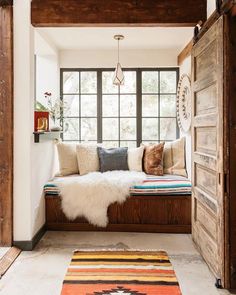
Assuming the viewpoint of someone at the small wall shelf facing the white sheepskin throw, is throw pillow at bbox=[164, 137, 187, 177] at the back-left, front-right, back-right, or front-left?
front-left

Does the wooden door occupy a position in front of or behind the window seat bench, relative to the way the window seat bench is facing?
in front

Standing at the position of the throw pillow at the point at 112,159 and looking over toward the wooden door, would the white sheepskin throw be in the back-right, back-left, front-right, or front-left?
front-right

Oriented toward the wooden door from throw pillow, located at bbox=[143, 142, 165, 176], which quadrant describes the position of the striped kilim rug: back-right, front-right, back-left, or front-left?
front-right

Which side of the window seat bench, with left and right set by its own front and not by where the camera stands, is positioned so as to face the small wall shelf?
right

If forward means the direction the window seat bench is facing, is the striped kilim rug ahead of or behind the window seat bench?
ahead

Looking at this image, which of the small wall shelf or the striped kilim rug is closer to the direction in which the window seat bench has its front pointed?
the striped kilim rug

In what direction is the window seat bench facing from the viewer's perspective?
toward the camera

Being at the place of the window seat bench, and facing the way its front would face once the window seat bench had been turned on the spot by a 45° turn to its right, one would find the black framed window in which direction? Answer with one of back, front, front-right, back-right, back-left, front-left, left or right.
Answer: back-right
